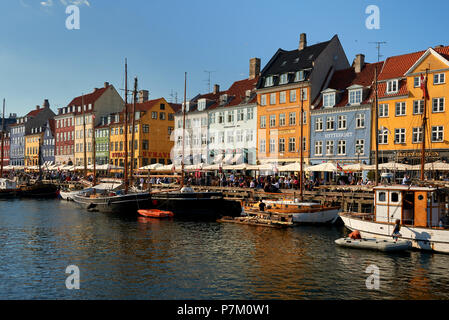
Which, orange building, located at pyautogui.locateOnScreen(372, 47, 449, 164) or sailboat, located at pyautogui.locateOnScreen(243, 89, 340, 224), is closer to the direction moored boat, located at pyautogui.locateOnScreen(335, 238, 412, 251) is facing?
the sailboat

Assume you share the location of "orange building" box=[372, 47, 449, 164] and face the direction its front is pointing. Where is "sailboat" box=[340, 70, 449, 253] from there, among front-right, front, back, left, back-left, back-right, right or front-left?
front-left

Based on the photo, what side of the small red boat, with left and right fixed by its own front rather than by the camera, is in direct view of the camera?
left

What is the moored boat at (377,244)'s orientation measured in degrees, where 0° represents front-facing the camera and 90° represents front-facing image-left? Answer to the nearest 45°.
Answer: approximately 90°

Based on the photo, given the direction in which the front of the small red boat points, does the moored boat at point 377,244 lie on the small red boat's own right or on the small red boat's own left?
on the small red boat's own left

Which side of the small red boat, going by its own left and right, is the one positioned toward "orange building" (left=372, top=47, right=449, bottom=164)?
back

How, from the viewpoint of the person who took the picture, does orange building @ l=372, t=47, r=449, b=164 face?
facing the viewer and to the left of the viewer

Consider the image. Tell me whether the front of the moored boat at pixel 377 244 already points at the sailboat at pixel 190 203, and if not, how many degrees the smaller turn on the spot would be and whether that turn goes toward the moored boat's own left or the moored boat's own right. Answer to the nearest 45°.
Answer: approximately 45° to the moored boat's own right

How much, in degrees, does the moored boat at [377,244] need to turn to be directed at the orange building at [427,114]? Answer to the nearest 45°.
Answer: approximately 90° to its right

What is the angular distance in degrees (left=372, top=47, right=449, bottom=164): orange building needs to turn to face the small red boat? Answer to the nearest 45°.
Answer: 0° — it already faces it

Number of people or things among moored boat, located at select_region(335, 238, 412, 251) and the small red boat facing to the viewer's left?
2

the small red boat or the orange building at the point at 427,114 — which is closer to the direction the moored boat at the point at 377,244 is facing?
the small red boat

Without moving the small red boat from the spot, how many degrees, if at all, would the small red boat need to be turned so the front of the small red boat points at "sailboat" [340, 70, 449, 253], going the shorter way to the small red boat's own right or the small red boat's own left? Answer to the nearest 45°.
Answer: approximately 135° to the small red boat's own left
